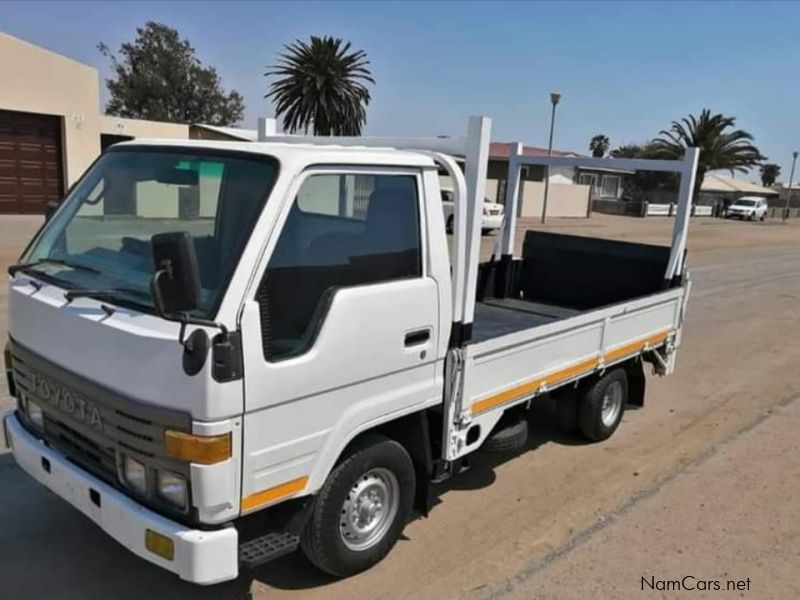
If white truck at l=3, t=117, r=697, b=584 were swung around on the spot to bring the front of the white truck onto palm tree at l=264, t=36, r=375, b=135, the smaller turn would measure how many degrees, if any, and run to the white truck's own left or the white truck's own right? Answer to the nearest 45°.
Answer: approximately 135° to the white truck's own right

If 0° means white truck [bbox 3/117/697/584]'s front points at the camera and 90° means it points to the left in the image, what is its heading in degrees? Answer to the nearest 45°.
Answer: approximately 45°
